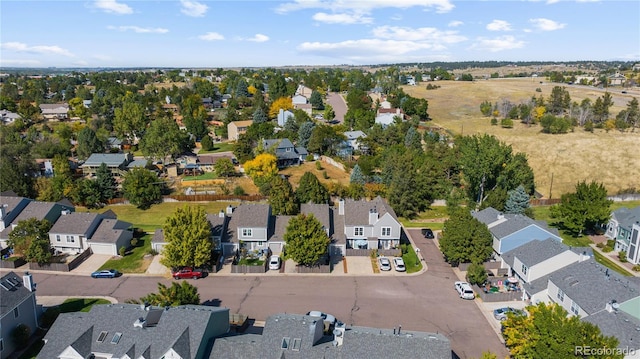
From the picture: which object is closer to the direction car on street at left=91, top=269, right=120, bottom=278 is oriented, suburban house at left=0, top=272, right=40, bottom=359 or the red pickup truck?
the suburban house

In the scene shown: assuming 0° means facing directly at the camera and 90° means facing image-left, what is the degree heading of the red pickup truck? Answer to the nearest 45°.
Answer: approximately 90°

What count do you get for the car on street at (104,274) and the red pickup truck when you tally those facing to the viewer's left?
2

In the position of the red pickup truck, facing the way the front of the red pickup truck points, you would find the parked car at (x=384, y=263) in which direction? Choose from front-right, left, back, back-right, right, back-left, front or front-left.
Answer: back

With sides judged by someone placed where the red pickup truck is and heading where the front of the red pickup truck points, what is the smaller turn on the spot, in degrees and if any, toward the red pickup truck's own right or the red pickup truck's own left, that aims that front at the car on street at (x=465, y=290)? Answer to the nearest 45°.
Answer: approximately 135° to the red pickup truck's own left

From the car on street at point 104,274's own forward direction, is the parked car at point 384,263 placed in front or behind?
behind

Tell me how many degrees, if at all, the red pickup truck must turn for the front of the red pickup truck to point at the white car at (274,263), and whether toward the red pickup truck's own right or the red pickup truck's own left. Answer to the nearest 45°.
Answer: approximately 180°

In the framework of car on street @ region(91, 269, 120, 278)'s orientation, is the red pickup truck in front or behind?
behind

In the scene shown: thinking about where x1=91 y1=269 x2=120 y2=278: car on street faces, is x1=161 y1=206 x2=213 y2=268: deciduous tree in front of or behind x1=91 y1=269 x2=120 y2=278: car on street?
behind

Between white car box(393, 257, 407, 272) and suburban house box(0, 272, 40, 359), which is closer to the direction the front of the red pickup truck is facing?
the suburban house

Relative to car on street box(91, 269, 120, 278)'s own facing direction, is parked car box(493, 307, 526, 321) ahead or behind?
behind

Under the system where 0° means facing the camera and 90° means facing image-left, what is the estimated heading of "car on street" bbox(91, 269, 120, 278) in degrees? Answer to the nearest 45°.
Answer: approximately 90°

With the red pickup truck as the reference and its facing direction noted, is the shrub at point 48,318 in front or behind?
in front

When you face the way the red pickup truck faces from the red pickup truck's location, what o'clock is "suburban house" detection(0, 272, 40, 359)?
The suburban house is roughly at 11 o'clock from the red pickup truck.
